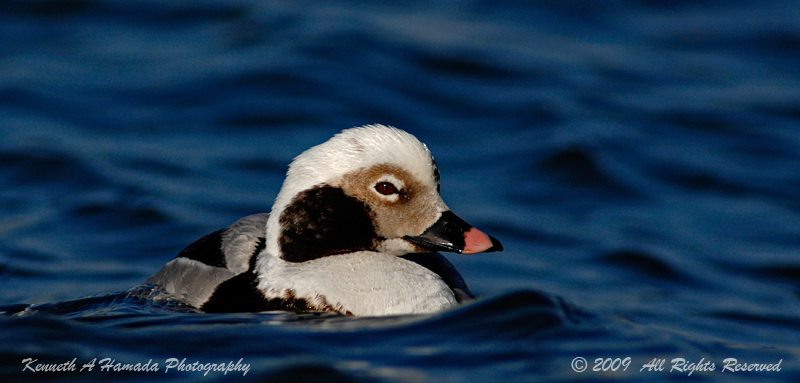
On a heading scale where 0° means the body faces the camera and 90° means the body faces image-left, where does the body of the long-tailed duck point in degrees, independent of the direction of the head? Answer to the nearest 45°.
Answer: approximately 315°
